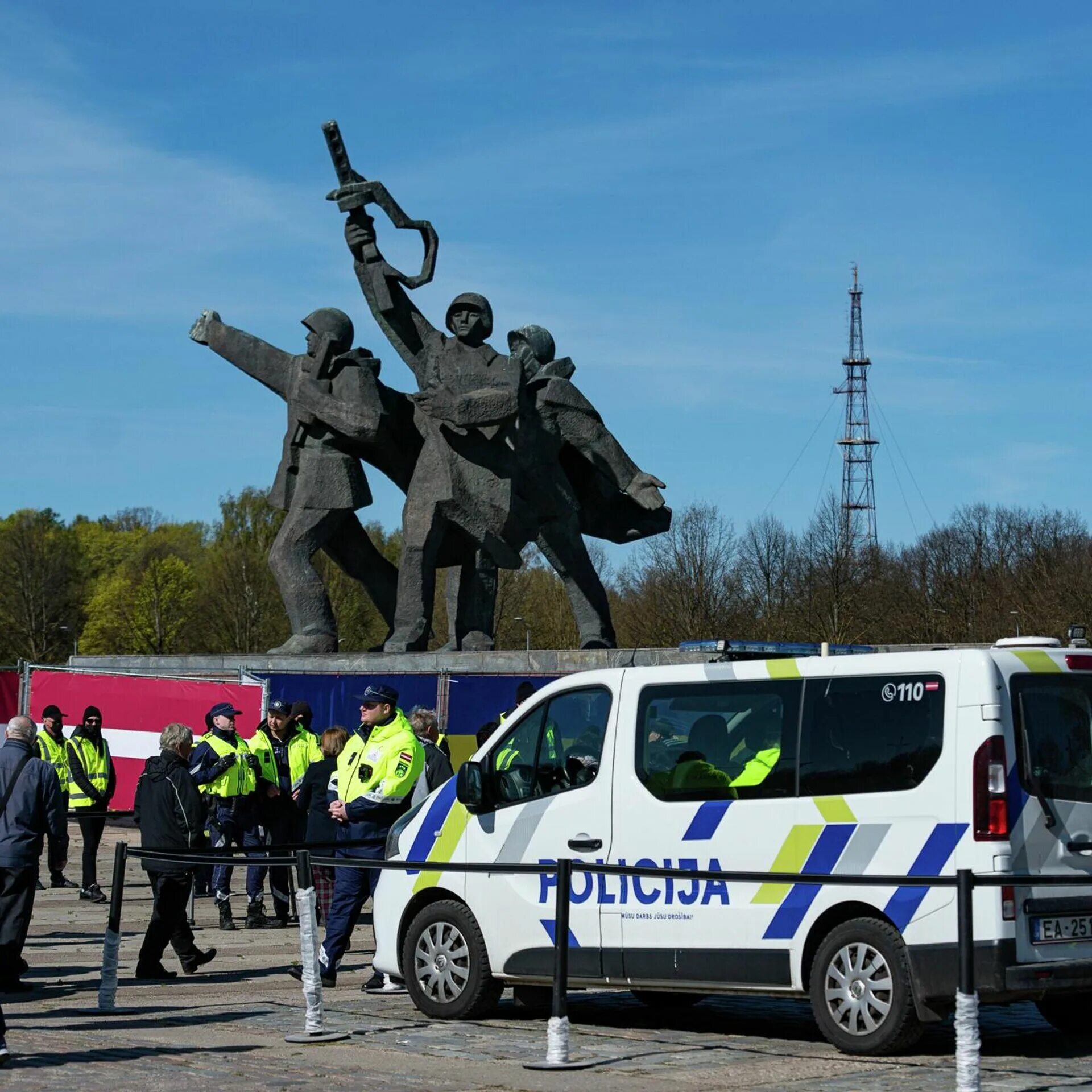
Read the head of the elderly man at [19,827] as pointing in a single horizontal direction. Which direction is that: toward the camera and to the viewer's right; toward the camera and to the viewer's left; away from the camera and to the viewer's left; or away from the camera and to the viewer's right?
away from the camera and to the viewer's right

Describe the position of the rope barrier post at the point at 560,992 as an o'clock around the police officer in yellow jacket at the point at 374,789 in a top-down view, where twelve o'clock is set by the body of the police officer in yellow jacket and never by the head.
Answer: The rope barrier post is roughly at 10 o'clock from the police officer in yellow jacket.

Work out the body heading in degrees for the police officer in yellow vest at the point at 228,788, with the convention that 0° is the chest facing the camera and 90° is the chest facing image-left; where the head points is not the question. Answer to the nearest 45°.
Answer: approximately 315°

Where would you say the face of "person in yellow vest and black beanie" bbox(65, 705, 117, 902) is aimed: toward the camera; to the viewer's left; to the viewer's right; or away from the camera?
toward the camera

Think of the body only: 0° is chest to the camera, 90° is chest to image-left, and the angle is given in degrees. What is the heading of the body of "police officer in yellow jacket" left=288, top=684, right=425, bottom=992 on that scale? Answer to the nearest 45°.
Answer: approximately 45°

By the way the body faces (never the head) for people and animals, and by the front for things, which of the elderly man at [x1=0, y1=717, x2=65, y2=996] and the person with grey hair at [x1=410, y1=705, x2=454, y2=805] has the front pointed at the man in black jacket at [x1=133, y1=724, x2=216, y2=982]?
the elderly man

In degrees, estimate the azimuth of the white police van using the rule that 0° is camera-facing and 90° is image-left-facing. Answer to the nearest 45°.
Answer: approximately 135°

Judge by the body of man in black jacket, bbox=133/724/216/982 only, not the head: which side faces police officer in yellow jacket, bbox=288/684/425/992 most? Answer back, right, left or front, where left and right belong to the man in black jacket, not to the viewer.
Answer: right

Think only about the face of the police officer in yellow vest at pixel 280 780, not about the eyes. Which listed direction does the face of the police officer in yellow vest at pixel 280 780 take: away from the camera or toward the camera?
toward the camera

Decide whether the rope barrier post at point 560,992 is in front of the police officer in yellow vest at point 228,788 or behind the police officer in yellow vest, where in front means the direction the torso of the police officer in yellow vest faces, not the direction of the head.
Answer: in front

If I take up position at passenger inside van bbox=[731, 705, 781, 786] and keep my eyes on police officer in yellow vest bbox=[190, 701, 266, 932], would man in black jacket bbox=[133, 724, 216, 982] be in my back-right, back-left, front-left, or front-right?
front-left

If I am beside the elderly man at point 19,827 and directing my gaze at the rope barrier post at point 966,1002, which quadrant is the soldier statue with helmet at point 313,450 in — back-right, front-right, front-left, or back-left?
back-left

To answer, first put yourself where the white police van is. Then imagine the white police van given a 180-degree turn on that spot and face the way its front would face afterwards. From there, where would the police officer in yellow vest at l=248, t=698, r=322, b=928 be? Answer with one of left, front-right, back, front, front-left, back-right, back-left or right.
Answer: back

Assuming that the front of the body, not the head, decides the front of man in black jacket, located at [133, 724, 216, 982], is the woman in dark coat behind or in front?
in front

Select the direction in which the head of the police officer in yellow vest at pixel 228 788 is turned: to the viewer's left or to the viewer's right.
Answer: to the viewer's right

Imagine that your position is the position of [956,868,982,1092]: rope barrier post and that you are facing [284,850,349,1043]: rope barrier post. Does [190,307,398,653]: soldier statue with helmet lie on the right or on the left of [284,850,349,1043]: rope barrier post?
right

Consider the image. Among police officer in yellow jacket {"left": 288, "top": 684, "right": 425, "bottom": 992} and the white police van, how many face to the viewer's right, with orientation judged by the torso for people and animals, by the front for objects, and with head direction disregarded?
0

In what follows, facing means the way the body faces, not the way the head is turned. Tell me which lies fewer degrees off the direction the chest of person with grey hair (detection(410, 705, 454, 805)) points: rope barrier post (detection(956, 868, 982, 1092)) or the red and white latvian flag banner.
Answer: the red and white latvian flag banner

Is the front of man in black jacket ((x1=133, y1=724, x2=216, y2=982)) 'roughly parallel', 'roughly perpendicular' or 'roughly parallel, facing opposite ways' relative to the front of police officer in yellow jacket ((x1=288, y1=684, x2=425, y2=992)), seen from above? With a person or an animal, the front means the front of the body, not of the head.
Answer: roughly parallel, facing opposite ways
